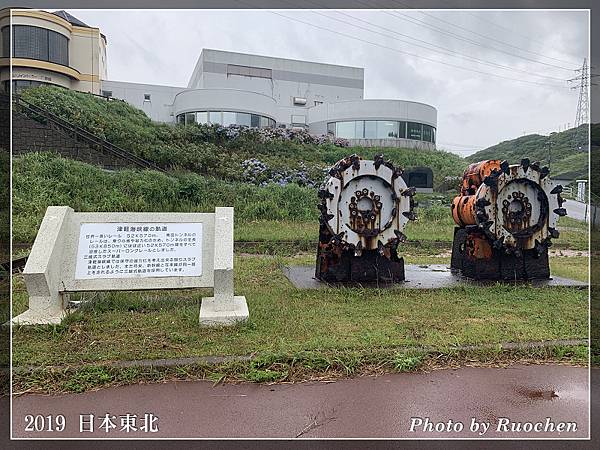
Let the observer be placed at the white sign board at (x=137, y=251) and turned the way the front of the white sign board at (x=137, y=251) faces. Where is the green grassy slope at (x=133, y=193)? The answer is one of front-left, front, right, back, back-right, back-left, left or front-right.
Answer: back

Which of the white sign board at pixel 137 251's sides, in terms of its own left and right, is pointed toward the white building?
back

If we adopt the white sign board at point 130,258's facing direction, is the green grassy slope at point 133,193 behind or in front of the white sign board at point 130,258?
behind

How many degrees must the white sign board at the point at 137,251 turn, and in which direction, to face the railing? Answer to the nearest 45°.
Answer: approximately 180°

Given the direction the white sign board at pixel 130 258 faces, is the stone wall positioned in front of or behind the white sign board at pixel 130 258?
behind

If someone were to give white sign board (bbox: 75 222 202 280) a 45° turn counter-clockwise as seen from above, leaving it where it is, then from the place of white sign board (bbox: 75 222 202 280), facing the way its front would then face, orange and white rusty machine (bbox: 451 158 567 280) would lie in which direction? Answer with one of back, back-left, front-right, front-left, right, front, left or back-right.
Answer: front-left

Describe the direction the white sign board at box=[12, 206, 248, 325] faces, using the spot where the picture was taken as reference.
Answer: facing the viewer

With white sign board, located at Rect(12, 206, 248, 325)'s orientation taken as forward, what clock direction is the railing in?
The railing is roughly at 6 o'clock from the white sign board.

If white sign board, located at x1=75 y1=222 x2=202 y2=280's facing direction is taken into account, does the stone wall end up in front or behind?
behind

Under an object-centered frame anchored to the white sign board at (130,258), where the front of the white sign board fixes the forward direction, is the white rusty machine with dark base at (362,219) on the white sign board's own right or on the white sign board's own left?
on the white sign board's own left
